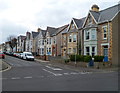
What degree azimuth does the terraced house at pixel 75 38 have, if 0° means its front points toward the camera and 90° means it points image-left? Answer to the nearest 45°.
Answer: approximately 45°

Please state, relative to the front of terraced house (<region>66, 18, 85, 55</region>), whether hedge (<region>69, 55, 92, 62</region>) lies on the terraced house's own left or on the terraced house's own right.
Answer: on the terraced house's own left

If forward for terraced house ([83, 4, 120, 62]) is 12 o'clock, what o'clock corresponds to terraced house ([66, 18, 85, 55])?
terraced house ([66, 18, 85, 55]) is roughly at 3 o'clock from terraced house ([83, 4, 120, 62]).

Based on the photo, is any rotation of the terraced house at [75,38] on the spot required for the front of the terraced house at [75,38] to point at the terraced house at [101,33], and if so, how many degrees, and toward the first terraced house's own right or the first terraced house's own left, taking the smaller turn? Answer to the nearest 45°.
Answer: approximately 90° to the first terraced house's own left

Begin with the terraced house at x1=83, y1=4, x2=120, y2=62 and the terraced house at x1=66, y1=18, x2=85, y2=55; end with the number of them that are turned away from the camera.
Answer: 0

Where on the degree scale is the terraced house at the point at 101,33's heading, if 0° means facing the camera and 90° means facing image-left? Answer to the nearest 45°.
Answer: approximately 45°
